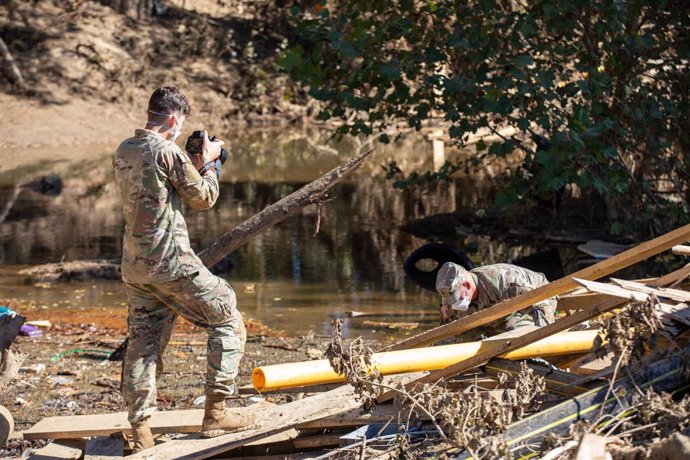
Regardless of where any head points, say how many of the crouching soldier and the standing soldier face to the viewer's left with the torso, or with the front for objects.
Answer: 1

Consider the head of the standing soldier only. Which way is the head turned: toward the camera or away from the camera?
away from the camera

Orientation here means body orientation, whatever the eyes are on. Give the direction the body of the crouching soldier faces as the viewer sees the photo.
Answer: to the viewer's left

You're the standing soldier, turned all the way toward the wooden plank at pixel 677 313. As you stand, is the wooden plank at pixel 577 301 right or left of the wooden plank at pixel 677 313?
left

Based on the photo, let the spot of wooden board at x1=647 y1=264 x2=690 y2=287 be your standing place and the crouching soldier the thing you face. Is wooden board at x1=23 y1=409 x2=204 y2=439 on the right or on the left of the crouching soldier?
left

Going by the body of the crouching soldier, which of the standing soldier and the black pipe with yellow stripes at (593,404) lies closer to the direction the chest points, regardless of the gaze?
the standing soldier

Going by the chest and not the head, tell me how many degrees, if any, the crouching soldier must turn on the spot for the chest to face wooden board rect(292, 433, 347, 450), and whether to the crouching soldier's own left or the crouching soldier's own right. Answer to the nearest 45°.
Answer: approximately 45° to the crouching soldier's own left

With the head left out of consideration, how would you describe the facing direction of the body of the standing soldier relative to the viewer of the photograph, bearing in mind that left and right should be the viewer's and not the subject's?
facing away from the viewer and to the right of the viewer

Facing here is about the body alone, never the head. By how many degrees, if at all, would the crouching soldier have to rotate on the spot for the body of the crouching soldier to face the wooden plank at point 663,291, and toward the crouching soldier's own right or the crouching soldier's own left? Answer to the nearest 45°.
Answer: approximately 135° to the crouching soldier's own left

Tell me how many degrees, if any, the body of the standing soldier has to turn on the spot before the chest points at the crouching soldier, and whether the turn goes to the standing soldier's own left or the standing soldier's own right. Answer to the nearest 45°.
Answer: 0° — they already face them

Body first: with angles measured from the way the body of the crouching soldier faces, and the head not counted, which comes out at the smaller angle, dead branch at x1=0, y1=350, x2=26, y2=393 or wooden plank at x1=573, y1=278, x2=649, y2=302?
the dead branch
